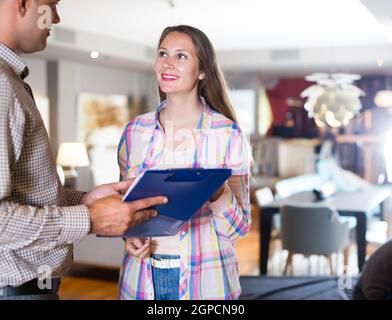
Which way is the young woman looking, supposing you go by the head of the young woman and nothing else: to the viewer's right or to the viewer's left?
to the viewer's left

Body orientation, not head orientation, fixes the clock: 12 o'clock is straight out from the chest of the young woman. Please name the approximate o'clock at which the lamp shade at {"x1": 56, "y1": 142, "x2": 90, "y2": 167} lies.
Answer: The lamp shade is roughly at 4 o'clock from the young woman.

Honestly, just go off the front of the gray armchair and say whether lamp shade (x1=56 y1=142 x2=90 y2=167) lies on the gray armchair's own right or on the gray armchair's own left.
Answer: on the gray armchair's own left

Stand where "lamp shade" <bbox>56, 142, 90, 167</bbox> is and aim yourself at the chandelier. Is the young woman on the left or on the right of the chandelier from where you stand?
right

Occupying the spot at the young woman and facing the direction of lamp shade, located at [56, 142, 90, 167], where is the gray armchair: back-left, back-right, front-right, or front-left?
front-right

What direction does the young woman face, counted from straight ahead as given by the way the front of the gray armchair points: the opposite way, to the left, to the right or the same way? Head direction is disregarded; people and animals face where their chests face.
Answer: the opposite way

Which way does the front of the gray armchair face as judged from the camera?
facing away from the viewer and to the right of the viewer

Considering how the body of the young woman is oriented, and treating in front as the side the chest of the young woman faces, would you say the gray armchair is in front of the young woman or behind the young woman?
behind

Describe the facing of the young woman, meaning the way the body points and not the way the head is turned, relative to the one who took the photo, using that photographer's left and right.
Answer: facing the viewer and to the left of the viewer
